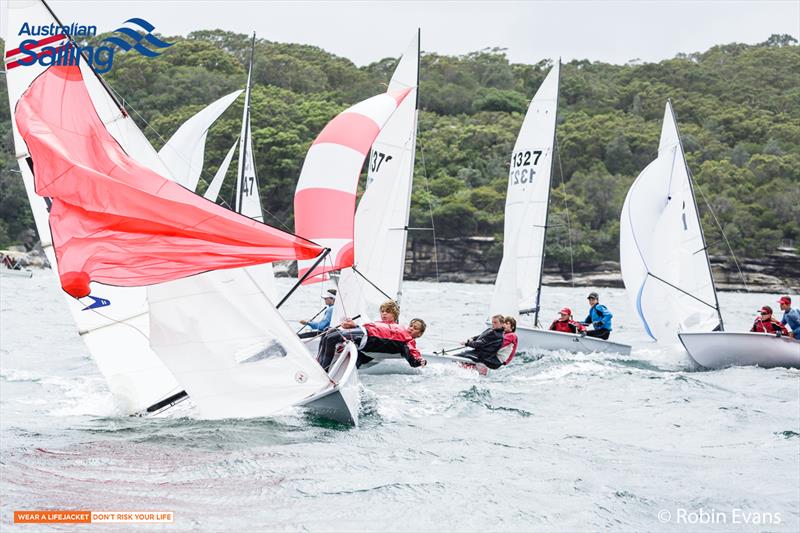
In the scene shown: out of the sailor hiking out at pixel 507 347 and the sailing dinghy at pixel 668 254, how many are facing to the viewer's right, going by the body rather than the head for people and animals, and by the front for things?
0

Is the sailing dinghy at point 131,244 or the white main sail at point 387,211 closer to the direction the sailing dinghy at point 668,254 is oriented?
the white main sail

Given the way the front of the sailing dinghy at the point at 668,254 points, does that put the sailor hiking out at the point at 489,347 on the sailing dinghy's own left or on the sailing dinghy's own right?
on the sailing dinghy's own left

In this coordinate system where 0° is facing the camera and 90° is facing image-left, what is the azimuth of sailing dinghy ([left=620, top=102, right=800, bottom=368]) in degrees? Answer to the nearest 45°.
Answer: approximately 90°

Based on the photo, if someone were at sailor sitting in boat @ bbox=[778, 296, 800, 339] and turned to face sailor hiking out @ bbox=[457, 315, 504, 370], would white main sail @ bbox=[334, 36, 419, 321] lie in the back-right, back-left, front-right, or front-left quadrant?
front-right

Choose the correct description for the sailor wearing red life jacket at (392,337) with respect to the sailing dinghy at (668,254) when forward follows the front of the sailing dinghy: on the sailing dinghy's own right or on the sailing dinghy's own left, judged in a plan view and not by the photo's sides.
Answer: on the sailing dinghy's own left

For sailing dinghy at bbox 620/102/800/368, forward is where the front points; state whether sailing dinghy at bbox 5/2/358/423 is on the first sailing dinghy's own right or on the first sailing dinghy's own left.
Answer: on the first sailing dinghy's own left
